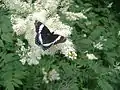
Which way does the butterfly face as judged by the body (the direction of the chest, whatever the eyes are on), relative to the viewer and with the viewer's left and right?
facing away from the viewer and to the right of the viewer

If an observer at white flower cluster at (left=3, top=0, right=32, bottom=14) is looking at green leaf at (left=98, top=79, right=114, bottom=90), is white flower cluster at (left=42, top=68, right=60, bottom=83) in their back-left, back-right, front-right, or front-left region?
front-right
